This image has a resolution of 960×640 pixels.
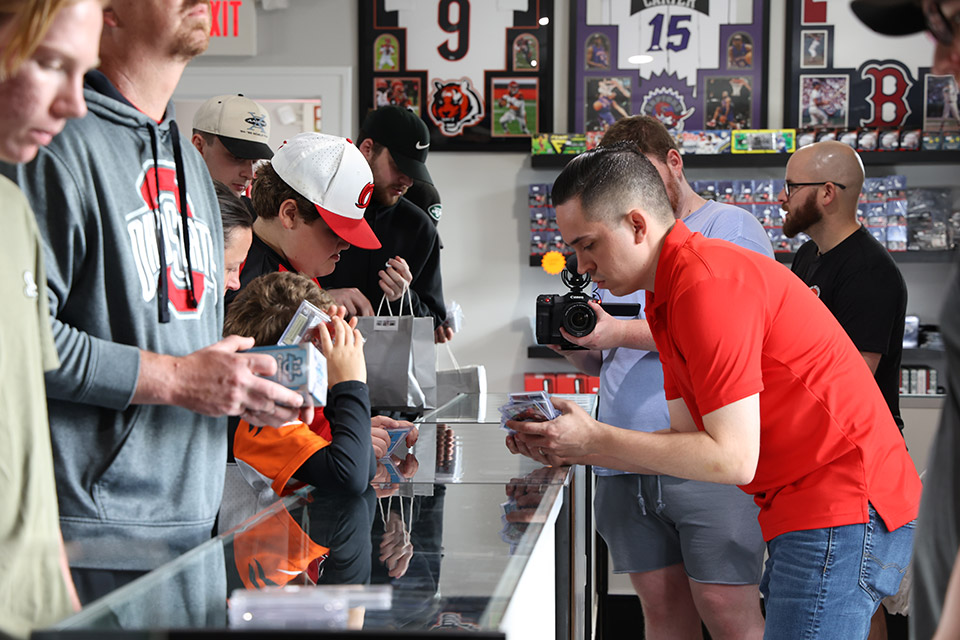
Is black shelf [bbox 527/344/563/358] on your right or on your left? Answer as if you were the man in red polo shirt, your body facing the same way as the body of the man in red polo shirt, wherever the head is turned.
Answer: on your right

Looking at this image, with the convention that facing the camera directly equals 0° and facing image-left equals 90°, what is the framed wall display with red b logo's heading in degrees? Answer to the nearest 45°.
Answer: approximately 0°

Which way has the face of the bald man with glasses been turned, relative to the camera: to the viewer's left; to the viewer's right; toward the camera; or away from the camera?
to the viewer's left

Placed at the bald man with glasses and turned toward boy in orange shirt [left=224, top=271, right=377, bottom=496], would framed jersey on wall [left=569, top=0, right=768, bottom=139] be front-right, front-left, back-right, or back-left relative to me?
back-right

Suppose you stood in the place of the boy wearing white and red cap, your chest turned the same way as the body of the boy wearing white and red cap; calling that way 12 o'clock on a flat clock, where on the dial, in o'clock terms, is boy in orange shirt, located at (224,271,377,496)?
The boy in orange shirt is roughly at 3 o'clock from the boy wearing white and red cap.

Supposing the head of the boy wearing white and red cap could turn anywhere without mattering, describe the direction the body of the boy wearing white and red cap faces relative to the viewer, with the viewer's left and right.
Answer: facing to the right of the viewer

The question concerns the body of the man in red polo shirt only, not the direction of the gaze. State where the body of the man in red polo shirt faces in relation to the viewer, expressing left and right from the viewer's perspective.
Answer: facing to the left of the viewer

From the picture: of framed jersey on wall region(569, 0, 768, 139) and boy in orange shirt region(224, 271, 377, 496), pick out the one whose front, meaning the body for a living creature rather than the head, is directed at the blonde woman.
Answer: the framed jersey on wall

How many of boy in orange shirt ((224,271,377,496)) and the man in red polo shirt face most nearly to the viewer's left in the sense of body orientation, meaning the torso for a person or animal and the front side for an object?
1

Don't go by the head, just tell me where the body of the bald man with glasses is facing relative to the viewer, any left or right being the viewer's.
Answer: facing to the left of the viewer

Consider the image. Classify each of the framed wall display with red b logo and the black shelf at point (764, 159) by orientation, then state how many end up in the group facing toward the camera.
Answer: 2

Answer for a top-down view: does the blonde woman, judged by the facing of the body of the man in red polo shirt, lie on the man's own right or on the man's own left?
on the man's own left

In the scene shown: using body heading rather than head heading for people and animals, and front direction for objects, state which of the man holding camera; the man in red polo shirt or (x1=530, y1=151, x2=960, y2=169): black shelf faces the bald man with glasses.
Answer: the black shelf

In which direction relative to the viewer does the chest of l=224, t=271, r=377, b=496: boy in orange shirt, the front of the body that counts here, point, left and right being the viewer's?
facing to the right of the viewer
